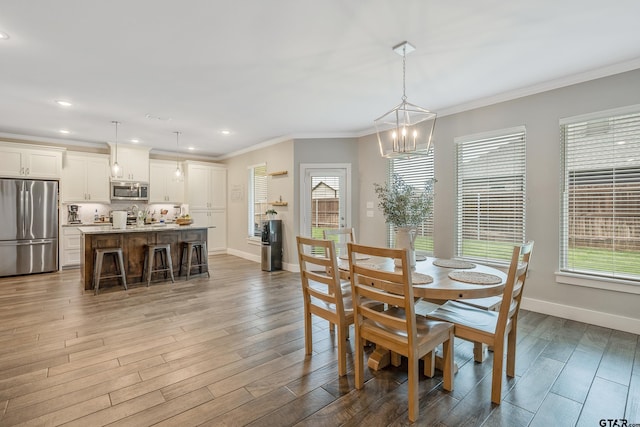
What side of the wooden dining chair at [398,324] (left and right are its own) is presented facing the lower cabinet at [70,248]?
left

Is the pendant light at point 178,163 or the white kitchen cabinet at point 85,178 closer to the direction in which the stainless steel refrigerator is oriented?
the pendant light

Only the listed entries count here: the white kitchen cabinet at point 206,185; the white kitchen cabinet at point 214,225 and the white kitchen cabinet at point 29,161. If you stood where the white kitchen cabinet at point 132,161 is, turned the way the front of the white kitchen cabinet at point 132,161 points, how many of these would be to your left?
2

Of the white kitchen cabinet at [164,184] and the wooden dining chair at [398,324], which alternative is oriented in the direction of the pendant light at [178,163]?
the white kitchen cabinet

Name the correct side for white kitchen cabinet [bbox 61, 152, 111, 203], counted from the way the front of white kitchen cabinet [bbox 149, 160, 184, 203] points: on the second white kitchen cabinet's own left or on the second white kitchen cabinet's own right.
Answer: on the second white kitchen cabinet's own right

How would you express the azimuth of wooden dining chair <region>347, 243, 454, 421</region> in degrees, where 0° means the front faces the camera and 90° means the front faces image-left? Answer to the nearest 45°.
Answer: approximately 225°

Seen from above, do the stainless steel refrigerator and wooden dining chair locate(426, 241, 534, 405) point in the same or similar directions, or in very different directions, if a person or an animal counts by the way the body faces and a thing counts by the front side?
very different directions

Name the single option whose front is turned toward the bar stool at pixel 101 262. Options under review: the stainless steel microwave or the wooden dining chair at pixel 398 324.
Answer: the stainless steel microwave

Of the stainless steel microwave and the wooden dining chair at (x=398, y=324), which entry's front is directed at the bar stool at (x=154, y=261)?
the stainless steel microwave
